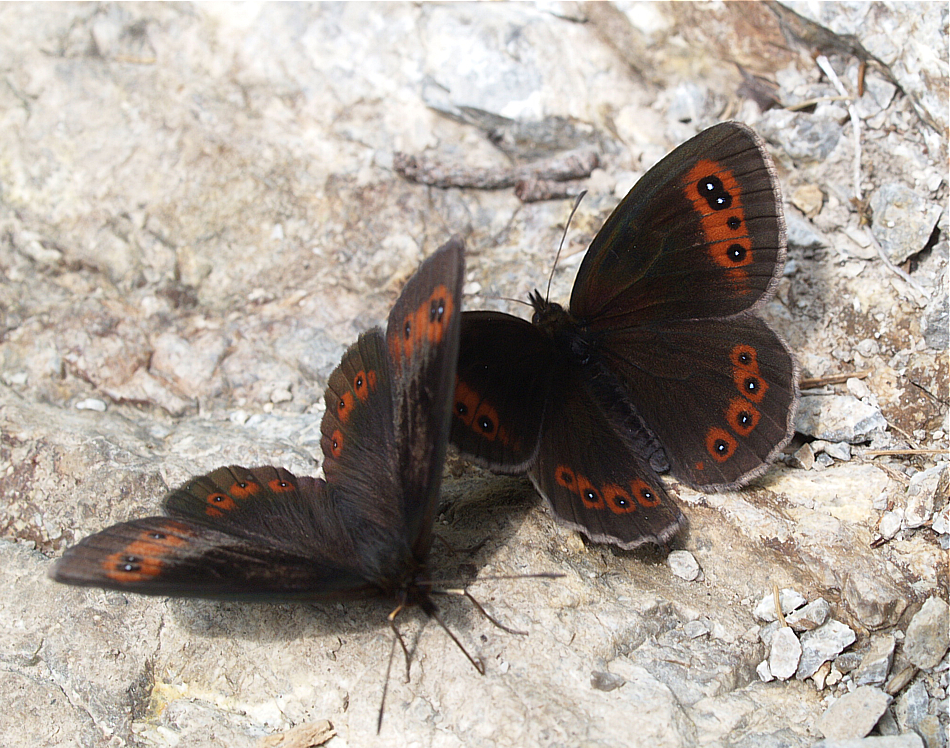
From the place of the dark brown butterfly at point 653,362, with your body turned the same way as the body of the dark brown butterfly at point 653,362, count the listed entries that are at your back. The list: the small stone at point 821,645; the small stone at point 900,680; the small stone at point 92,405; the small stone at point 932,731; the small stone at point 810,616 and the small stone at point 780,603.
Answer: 5

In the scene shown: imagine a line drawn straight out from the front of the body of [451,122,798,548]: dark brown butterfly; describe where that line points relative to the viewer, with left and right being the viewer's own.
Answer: facing away from the viewer and to the left of the viewer

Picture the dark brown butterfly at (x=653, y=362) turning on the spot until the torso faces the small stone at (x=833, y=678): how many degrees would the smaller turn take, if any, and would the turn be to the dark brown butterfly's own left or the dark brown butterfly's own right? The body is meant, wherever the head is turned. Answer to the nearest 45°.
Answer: approximately 180°

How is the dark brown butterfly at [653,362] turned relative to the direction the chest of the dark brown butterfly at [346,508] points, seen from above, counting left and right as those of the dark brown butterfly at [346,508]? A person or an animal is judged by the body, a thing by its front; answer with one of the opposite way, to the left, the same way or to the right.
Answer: the opposite way

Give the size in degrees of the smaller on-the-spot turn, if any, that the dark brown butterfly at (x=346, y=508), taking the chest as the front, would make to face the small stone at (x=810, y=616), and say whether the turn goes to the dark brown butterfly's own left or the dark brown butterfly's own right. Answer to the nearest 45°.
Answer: approximately 45° to the dark brown butterfly's own left

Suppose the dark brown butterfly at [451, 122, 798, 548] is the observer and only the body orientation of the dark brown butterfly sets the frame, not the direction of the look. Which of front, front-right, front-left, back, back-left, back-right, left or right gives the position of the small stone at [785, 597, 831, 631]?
back

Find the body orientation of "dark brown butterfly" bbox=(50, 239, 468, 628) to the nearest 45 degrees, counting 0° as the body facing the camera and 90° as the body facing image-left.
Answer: approximately 315°

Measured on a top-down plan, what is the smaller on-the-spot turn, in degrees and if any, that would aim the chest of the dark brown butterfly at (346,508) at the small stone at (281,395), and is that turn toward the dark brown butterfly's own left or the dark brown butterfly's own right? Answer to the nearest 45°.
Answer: approximately 135° to the dark brown butterfly's own left
